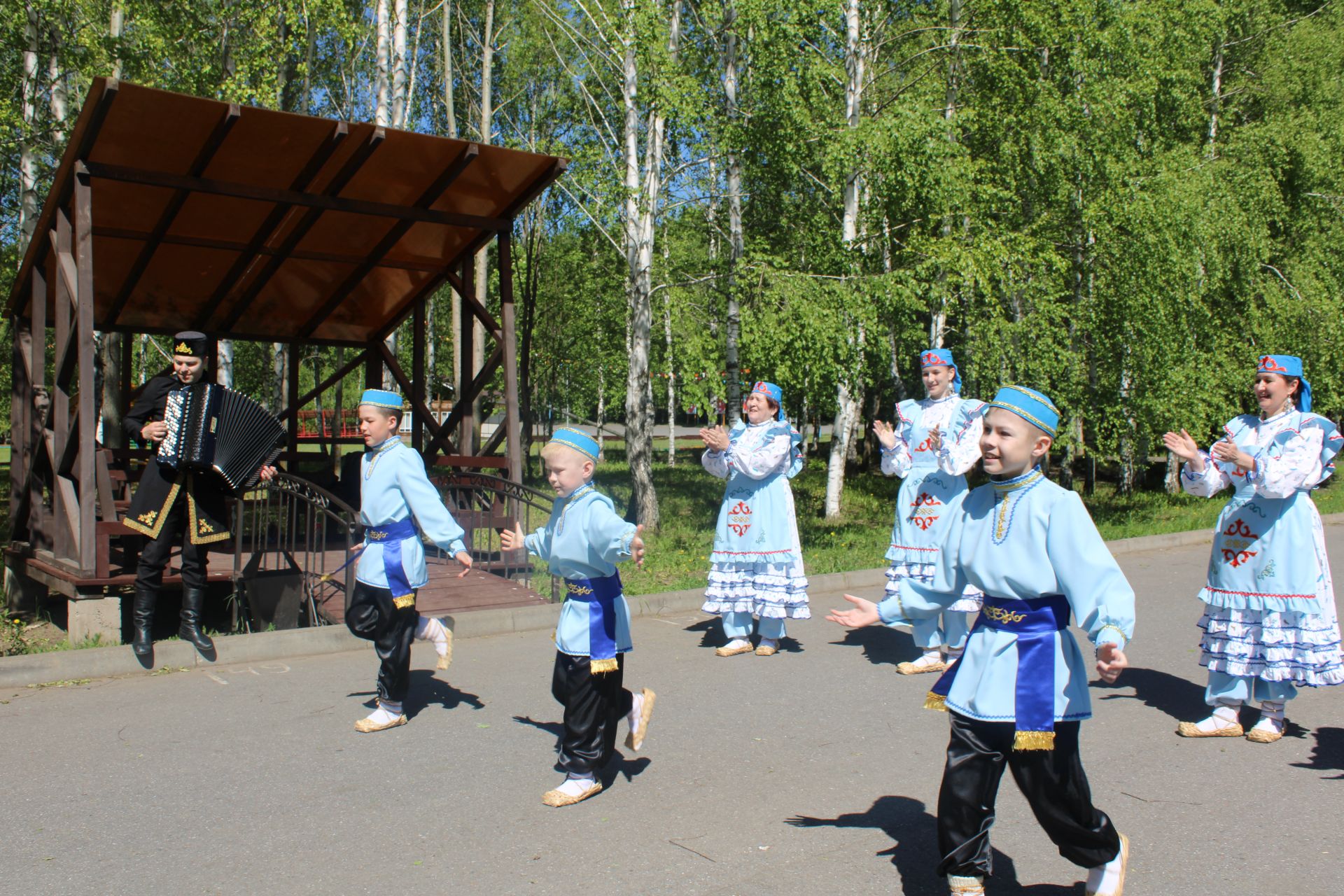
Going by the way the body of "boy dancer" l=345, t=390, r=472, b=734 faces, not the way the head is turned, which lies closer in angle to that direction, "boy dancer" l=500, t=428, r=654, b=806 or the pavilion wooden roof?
the boy dancer

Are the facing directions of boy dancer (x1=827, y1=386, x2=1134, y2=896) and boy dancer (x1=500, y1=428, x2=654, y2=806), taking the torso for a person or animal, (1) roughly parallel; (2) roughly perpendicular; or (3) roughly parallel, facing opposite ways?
roughly parallel

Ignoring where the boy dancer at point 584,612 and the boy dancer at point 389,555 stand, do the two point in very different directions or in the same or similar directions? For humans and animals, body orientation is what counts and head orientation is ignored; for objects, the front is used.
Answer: same or similar directions

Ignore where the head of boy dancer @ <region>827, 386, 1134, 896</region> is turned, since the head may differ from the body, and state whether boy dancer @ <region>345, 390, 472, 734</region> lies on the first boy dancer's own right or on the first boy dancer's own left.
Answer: on the first boy dancer's own right

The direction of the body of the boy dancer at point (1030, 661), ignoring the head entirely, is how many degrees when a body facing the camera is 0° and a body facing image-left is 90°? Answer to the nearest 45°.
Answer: approximately 45°

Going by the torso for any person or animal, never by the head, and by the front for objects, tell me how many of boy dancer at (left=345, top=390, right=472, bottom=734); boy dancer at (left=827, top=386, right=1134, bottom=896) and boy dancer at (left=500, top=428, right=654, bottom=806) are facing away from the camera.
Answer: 0

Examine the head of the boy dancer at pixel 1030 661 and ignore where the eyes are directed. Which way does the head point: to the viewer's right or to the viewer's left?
to the viewer's left

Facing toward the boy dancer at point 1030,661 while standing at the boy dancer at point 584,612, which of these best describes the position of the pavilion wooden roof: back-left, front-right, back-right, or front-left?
back-left
